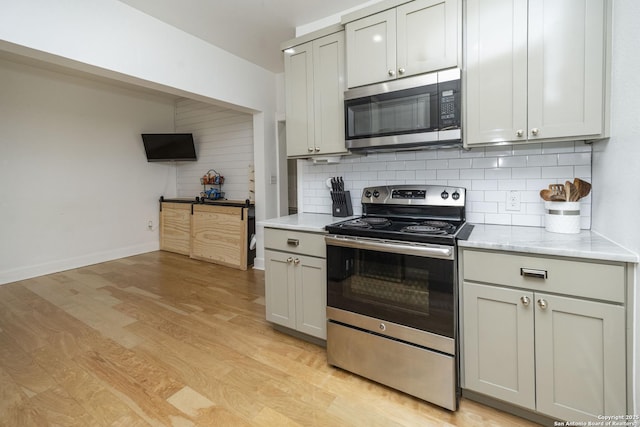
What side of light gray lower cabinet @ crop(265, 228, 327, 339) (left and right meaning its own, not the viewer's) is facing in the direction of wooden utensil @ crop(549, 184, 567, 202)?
left

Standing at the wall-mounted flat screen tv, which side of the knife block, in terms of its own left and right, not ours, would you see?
right

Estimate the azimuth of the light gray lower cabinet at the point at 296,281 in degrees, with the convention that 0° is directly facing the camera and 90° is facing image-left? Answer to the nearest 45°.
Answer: approximately 45°

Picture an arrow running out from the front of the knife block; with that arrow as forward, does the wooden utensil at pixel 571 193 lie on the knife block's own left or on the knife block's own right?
on the knife block's own left

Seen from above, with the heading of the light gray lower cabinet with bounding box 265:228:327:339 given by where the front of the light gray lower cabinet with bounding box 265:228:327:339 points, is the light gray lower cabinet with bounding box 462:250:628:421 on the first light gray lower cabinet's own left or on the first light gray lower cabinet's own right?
on the first light gray lower cabinet's own left

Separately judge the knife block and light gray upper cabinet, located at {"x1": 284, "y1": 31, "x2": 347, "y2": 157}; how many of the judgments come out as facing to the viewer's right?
0

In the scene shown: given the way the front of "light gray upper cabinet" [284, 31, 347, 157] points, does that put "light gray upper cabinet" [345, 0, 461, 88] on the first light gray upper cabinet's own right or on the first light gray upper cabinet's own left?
on the first light gray upper cabinet's own left

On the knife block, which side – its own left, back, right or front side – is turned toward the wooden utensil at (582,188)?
left

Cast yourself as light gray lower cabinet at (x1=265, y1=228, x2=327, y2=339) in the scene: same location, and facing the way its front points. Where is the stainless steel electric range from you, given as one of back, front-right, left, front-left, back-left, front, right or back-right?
left

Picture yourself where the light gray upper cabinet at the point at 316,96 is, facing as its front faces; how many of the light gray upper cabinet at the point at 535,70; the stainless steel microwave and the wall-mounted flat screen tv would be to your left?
2
